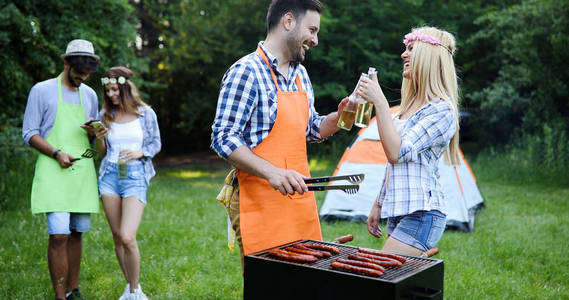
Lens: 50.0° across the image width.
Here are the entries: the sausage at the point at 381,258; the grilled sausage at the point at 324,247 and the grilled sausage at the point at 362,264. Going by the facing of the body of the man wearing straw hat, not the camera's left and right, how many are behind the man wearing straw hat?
0

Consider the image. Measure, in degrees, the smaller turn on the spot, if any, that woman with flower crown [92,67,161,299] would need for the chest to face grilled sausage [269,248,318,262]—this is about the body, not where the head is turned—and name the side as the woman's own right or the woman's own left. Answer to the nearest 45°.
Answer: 0° — they already face it

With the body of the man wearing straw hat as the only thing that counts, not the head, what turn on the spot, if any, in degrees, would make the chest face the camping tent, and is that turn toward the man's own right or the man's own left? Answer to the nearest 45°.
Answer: approximately 90° to the man's own left

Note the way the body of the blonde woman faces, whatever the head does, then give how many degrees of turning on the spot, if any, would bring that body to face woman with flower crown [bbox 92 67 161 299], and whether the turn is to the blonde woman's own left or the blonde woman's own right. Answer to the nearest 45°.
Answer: approximately 45° to the blonde woman's own right

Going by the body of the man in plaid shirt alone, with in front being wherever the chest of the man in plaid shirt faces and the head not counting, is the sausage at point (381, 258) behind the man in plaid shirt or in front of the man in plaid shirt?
in front

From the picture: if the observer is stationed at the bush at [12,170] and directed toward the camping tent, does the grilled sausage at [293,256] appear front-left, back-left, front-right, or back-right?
front-right

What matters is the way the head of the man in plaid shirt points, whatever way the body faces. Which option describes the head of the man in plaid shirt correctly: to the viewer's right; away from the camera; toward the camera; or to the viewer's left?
to the viewer's right

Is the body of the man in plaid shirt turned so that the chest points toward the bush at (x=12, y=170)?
no

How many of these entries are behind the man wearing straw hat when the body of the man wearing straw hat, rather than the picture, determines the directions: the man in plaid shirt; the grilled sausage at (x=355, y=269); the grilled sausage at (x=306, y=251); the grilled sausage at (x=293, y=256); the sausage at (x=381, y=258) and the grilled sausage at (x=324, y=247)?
0

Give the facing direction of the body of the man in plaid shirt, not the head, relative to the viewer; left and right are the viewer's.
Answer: facing the viewer and to the right of the viewer

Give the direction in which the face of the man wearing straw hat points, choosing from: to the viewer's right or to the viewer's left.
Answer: to the viewer's right

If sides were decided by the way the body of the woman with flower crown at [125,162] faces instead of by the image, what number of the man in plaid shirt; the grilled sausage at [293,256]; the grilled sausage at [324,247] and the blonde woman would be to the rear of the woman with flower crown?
0

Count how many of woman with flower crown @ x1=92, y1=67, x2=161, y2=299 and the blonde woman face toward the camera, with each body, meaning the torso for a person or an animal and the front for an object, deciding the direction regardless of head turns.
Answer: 1

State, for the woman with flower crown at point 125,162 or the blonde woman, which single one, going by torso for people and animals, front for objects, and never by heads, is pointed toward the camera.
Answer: the woman with flower crown

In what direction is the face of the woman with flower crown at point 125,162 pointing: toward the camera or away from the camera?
toward the camera

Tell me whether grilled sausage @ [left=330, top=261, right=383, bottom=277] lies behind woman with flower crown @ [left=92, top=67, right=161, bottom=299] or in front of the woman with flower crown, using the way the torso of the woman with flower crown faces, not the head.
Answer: in front

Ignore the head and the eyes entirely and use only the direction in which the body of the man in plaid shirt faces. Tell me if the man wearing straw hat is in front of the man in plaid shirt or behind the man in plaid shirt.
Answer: behind

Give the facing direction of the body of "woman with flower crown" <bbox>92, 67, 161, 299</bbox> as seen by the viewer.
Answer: toward the camera

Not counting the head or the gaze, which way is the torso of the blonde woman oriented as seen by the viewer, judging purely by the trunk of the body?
to the viewer's left

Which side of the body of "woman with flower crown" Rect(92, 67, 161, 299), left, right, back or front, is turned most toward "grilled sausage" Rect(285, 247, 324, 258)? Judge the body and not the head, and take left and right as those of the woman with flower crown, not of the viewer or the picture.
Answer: front

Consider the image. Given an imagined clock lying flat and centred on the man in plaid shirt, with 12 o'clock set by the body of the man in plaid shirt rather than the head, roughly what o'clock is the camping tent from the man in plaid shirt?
The camping tent is roughly at 8 o'clock from the man in plaid shirt.
